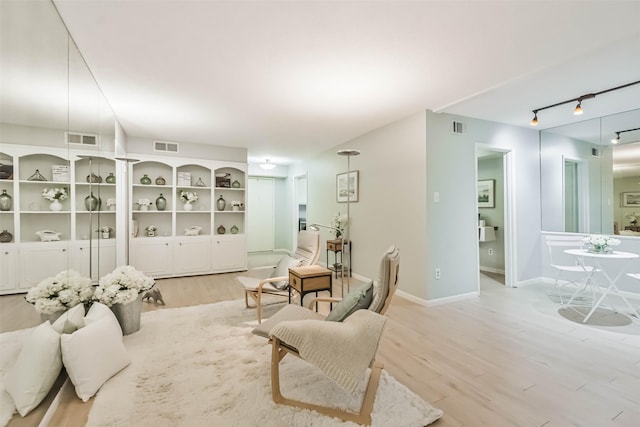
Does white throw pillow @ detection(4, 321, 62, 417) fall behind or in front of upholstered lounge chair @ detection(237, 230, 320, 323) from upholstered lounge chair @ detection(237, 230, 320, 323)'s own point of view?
in front

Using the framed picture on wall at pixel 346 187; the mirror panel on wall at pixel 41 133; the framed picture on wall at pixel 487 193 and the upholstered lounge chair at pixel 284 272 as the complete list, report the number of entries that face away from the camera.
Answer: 0

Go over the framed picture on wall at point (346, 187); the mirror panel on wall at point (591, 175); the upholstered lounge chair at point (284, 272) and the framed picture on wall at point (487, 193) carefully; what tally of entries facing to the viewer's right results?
0

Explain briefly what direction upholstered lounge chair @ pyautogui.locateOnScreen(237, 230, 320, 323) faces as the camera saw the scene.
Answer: facing the viewer and to the left of the viewer

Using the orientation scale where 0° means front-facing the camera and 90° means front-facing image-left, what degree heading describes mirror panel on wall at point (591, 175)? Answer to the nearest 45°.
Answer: approximately 45°

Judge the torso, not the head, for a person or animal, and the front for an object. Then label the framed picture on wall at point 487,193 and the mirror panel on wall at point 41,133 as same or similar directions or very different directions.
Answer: very different directions

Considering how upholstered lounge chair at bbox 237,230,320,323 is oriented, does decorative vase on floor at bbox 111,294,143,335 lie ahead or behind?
ahead

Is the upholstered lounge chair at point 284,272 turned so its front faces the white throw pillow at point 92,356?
yes

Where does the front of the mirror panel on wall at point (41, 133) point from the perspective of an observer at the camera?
facing the viewer and to the right of the viewer

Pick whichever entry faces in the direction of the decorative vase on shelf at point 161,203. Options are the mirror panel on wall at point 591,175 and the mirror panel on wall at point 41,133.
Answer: the mirror panel on wall at point 591,175

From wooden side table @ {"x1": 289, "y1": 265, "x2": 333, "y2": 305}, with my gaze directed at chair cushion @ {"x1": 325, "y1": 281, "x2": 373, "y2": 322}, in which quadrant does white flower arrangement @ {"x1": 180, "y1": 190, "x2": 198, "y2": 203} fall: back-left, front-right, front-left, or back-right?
back-right

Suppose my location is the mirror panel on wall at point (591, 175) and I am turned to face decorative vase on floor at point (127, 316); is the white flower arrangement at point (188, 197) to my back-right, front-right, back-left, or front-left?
front-right
